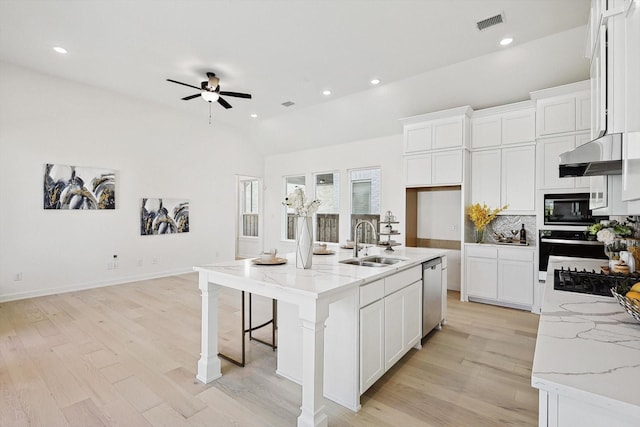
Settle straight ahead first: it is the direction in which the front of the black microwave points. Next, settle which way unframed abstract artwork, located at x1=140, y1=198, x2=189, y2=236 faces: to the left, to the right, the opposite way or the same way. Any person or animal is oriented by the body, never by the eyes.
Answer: to the left

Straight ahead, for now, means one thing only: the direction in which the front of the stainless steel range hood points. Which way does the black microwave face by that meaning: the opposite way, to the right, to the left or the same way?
to the left

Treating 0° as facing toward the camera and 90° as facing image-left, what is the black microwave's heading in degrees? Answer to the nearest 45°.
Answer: approximately 0°

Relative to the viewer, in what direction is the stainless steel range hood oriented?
to the viewer's left

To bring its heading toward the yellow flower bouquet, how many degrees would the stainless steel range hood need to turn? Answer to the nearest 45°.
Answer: approximately 90° to its right

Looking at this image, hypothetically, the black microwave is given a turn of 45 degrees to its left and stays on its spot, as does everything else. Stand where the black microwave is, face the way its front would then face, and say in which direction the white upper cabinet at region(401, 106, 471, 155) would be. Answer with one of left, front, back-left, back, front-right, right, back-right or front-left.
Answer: back-right

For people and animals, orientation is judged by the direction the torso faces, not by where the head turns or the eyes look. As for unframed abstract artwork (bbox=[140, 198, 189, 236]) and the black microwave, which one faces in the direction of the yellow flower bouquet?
the unframed abstract artwork

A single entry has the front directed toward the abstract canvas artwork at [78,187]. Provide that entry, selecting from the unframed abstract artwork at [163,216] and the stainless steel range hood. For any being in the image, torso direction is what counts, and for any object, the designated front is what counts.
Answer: the stainless steel range hood

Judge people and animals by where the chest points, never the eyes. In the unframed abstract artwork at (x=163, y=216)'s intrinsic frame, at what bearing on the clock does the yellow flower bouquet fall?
The yellow flower bouquet is roughly at 12 o'clock from the unframed abstract artwork.
